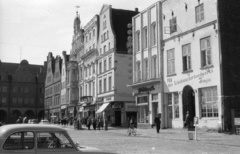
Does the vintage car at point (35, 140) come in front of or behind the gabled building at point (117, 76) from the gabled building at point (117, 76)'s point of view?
in front

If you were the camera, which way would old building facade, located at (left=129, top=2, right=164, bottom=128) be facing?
facing the viewer and to the left of the viewer

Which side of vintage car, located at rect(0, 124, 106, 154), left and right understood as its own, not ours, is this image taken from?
right

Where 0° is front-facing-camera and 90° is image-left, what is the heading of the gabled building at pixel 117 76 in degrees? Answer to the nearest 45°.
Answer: approximately 45°

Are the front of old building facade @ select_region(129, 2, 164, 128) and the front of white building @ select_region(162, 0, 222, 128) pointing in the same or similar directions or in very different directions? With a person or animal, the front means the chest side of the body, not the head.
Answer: same or similar directions

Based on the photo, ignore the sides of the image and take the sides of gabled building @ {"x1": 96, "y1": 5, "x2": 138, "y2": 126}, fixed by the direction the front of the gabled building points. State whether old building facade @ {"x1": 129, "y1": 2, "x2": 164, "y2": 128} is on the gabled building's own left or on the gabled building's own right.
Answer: on the gabled building's own left

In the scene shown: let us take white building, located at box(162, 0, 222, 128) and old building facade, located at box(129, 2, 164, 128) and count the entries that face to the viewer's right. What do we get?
0

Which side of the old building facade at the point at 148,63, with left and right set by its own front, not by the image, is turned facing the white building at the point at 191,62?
left

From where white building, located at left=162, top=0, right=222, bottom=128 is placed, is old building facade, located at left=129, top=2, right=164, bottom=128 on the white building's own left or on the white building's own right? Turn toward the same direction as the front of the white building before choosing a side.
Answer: on the white building's own right
